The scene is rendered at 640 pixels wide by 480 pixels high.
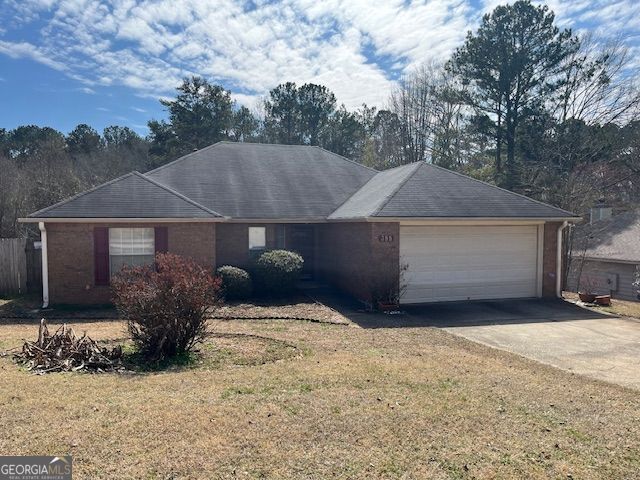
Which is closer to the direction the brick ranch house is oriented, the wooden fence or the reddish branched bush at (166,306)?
the reddish branched bush

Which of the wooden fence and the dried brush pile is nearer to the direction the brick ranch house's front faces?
the dried brush pile

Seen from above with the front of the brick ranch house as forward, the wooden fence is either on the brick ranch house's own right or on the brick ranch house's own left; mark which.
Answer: on the brick ranch house's own right

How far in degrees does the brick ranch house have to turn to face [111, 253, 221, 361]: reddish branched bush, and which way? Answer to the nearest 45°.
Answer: approximately 45° to its right

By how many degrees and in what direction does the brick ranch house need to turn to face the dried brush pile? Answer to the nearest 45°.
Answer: approximately 45° to its right

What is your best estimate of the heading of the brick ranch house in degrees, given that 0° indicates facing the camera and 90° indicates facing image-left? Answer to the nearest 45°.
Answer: approximately 0°
